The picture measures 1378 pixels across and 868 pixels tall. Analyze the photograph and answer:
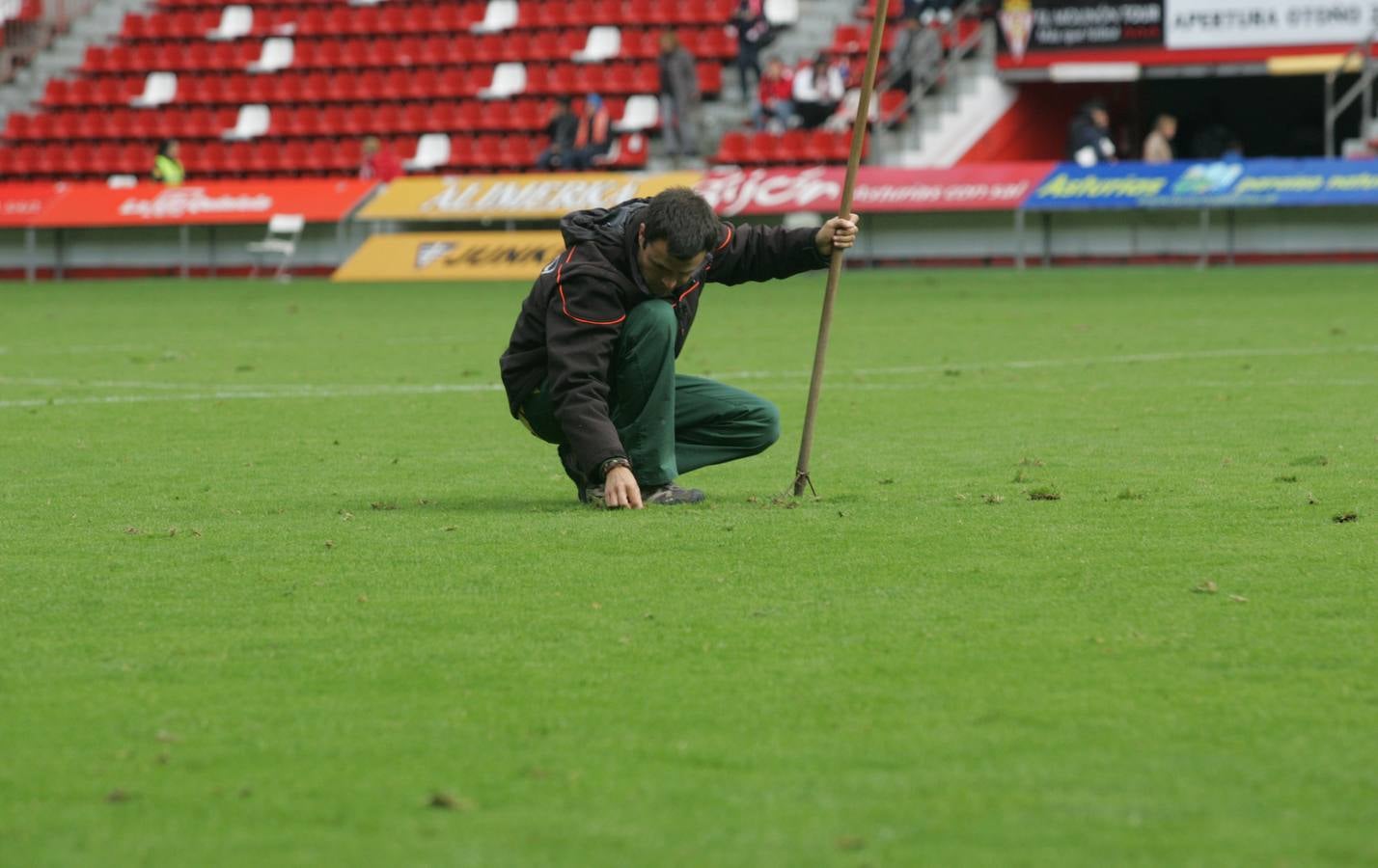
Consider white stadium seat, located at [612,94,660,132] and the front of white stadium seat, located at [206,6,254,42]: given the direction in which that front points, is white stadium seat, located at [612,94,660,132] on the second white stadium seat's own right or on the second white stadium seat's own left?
on the second white stadium seat's own left

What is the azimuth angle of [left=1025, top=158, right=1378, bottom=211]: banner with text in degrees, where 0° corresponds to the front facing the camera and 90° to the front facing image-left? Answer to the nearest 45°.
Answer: approximately 0°

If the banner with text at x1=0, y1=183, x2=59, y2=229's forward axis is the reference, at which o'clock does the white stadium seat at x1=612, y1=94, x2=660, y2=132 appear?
The white stadium seat is roughly at 9 o'clock from the banner with text.

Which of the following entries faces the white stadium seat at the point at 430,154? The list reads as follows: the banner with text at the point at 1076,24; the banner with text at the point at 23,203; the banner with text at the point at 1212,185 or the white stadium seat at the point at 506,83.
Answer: the white stadium seat at the point at 506,83

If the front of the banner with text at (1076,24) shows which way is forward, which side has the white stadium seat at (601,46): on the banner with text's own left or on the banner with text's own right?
on the banner with text's own right

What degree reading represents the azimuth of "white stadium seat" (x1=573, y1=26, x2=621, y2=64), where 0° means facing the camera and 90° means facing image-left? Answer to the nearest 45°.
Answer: approximately 45°

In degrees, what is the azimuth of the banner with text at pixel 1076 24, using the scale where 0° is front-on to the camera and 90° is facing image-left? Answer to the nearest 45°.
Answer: approximately 0°

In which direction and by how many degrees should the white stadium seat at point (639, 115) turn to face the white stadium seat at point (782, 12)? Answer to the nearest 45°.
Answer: approximately 180°

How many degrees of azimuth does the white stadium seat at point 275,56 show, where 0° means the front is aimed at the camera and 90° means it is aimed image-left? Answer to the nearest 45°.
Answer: approximately 45°
